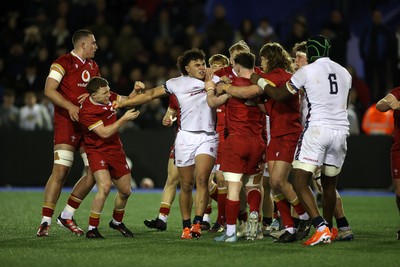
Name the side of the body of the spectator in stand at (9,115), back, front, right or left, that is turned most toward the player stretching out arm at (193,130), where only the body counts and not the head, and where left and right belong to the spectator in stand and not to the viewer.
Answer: front

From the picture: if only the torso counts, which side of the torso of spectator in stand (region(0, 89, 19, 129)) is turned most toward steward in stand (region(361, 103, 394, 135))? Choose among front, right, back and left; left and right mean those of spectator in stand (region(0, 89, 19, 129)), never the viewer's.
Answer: left

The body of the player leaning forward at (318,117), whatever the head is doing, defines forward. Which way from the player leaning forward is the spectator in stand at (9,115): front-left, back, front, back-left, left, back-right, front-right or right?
front

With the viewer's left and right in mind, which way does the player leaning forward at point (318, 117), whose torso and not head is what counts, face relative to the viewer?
facing away from the viewer and to the left of the viewer

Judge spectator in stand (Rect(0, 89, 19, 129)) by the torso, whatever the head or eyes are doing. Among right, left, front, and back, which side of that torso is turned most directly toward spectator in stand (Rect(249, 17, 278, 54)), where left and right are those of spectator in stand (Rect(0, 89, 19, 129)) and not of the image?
left

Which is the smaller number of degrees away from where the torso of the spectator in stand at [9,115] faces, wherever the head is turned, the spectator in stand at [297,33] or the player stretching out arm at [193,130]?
the player stretching out arm

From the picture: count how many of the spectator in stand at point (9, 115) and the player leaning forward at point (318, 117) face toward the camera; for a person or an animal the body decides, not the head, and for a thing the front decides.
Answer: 1

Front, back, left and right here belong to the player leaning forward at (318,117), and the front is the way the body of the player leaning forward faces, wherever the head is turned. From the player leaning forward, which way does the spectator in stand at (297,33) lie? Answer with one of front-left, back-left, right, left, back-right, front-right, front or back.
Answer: front-right

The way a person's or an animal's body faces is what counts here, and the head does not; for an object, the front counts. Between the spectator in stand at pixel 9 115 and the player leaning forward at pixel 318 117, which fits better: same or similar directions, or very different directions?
very different directions

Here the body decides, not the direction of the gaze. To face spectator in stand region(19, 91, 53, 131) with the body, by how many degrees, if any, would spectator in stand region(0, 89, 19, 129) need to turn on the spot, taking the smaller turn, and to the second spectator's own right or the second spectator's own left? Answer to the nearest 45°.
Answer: approximately 45° to the second spectator's own left

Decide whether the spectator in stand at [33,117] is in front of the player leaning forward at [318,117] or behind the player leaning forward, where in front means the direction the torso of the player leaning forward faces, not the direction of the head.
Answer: in front

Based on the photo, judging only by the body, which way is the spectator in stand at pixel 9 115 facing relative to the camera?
toward the camera
